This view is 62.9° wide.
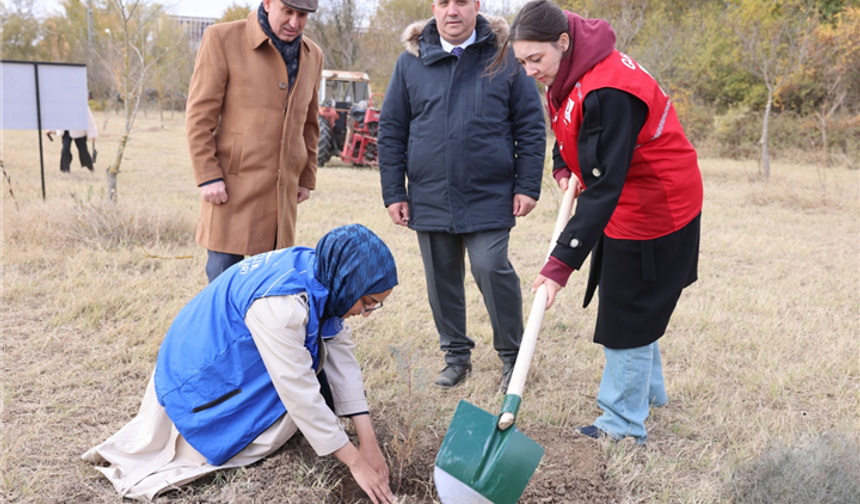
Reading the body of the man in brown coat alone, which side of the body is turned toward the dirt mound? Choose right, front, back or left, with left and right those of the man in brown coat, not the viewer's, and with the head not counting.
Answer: front

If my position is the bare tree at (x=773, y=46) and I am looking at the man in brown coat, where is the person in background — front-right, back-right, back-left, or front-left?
front-right

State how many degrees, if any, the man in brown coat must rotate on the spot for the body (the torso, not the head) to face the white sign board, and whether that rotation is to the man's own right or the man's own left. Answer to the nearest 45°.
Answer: approximately 180°

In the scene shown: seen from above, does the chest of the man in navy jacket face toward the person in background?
no

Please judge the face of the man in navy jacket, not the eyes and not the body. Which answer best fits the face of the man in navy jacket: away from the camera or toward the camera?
toward the camera

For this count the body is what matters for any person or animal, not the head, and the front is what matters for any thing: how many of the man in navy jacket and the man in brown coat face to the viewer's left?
0

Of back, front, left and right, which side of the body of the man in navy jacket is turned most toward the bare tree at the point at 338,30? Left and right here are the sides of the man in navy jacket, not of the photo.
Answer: back

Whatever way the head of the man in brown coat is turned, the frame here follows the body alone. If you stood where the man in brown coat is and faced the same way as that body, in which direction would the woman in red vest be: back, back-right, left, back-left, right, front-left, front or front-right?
front

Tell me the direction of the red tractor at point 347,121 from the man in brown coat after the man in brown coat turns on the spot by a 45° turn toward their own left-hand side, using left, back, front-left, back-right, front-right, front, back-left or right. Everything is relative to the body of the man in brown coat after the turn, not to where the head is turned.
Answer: left

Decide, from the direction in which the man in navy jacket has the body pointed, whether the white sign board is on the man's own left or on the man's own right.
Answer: on the man's own right

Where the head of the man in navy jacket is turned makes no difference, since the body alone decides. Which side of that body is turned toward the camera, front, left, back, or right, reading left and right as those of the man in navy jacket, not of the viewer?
front

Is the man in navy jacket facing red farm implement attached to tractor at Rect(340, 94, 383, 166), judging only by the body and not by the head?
no

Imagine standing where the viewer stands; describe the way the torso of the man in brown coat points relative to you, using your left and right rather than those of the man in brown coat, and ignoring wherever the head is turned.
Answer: facing the viewer and to the right of the viewer

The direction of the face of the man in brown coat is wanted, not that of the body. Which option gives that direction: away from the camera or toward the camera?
toward the camera

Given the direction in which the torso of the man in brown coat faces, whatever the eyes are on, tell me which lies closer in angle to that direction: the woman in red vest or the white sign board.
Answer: the woman in red vest

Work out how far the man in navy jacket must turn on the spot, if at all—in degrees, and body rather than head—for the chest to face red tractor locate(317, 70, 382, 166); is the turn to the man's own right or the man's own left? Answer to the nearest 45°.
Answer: approximately 180°

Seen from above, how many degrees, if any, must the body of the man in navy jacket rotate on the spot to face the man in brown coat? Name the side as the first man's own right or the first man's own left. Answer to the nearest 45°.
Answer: approximately 90° to the first man's own right

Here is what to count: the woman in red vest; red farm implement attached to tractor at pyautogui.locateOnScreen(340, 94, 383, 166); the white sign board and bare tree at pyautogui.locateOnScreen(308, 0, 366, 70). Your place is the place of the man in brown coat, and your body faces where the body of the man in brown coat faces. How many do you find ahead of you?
1
